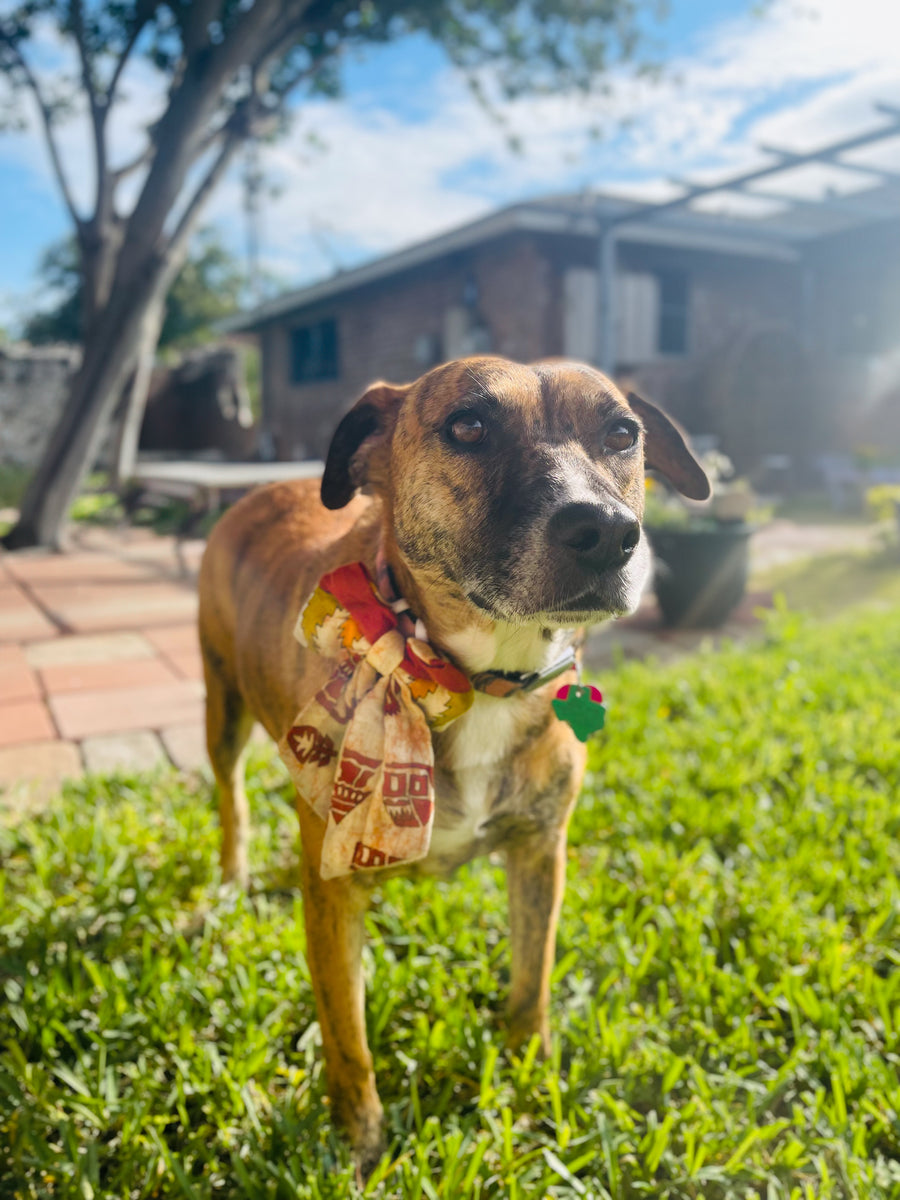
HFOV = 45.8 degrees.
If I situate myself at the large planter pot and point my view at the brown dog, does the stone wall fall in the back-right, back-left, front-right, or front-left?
back-right

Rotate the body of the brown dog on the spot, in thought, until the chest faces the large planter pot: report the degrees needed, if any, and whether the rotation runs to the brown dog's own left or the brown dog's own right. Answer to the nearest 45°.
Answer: approximately 135° to the brown dog's own left

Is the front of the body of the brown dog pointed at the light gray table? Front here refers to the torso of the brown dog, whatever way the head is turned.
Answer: no

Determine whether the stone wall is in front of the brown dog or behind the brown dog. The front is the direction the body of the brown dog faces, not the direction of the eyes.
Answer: behind

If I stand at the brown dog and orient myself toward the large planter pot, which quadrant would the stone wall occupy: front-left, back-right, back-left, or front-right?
front-left

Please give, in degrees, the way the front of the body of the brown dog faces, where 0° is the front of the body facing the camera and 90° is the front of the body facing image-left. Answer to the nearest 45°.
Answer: approximately 315°
